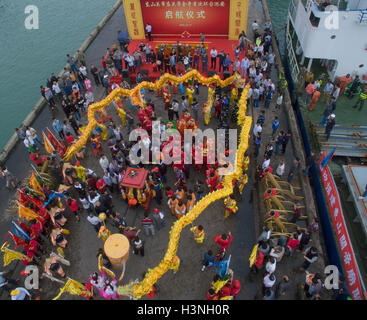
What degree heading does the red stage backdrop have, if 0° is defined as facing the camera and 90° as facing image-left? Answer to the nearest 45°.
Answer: approximately 0°

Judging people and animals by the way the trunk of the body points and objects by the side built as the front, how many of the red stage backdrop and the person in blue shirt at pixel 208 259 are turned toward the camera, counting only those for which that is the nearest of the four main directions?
1
